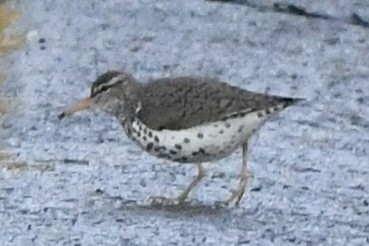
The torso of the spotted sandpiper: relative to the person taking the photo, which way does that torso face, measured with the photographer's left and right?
facing to the left of the viewer
